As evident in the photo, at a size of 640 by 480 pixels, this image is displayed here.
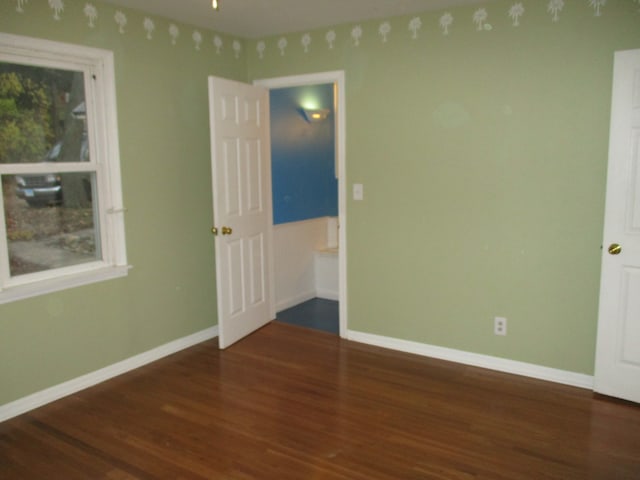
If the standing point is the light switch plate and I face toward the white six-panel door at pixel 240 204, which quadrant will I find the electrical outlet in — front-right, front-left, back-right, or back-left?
back-left

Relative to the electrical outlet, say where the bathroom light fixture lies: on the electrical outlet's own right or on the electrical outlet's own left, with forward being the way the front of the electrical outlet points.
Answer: on the electrical outlet's own right

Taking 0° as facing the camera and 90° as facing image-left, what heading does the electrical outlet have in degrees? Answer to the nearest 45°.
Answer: approximately 0°

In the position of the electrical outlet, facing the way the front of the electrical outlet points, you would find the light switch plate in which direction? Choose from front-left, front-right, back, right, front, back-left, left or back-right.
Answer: right

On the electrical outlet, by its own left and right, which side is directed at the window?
right

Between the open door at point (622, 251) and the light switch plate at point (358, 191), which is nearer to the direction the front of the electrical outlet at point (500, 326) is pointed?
the open door

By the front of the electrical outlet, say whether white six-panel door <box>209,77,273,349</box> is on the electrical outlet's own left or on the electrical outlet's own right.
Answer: on the electrical outlet's own right

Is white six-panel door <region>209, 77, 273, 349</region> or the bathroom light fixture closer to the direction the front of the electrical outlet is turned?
the white six-panel door
